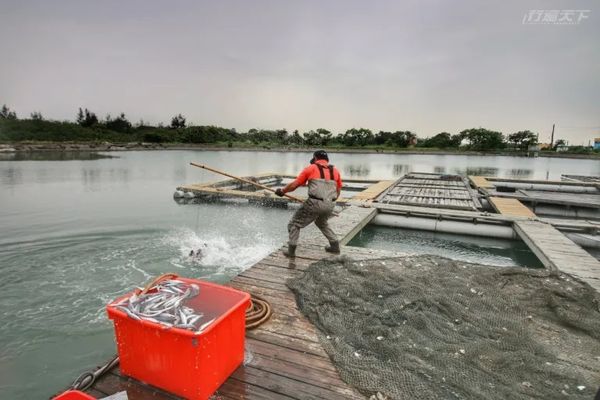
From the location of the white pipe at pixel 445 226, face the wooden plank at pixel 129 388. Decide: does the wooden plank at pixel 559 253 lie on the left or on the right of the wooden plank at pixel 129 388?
left

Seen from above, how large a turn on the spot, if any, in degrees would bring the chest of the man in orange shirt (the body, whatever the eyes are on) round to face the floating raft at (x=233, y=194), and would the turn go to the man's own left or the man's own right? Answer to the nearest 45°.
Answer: approximately 45° to the man's own right

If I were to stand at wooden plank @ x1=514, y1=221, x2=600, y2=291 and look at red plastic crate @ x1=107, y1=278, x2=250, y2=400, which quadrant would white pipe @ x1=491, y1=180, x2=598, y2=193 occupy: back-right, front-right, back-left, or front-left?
back-right

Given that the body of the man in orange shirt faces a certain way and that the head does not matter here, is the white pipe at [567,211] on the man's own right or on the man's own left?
on the man's own right

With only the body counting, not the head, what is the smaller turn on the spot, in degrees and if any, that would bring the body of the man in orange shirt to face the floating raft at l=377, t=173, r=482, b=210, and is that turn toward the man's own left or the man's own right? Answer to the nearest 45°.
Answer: approximately 90° to the man's own right

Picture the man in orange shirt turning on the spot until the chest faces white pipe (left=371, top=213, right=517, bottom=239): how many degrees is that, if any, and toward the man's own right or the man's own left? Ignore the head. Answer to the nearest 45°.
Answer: approximately 90° to the man's own right

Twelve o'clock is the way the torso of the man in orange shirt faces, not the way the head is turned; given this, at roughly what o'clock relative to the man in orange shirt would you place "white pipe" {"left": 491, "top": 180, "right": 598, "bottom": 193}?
The white pipe is roughly at 3 o'clock from the man in orange shirt.

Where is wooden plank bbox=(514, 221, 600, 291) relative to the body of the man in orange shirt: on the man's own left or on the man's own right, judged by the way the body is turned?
on the man's own right

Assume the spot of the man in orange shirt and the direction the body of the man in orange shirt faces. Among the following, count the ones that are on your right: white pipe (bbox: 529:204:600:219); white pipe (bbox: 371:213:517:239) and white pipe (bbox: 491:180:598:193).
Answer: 3

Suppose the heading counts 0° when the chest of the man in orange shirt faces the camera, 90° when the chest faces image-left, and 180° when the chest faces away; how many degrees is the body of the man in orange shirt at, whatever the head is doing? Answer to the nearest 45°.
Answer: approximately 135°
